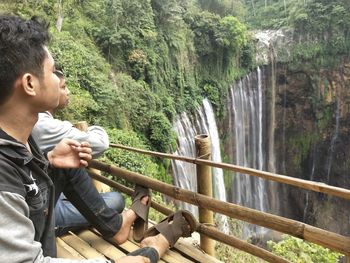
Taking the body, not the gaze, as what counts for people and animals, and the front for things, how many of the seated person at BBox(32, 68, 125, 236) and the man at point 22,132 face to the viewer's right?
2

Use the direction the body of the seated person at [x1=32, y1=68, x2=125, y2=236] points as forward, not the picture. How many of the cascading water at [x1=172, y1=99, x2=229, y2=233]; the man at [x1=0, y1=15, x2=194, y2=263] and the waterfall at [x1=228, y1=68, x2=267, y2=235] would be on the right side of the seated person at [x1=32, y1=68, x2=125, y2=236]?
1

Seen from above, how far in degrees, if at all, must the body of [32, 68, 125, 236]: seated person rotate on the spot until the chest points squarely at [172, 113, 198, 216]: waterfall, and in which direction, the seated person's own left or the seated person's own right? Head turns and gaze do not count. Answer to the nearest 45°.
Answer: approximately 90° to the seated person's own left

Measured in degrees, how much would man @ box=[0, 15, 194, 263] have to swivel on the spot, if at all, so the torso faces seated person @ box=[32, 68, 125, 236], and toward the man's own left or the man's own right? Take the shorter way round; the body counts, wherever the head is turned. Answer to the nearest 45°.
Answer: approximately 90° to the man's own left

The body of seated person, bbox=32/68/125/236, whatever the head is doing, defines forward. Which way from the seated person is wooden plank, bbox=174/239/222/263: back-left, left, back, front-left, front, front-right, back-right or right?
front

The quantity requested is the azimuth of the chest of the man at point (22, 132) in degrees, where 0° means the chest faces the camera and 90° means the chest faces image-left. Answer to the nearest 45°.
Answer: approximately 270°

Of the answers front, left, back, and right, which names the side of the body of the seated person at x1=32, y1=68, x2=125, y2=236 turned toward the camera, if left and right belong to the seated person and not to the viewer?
right

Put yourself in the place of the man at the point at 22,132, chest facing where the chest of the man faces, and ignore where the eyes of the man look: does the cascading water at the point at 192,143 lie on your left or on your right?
on your left
